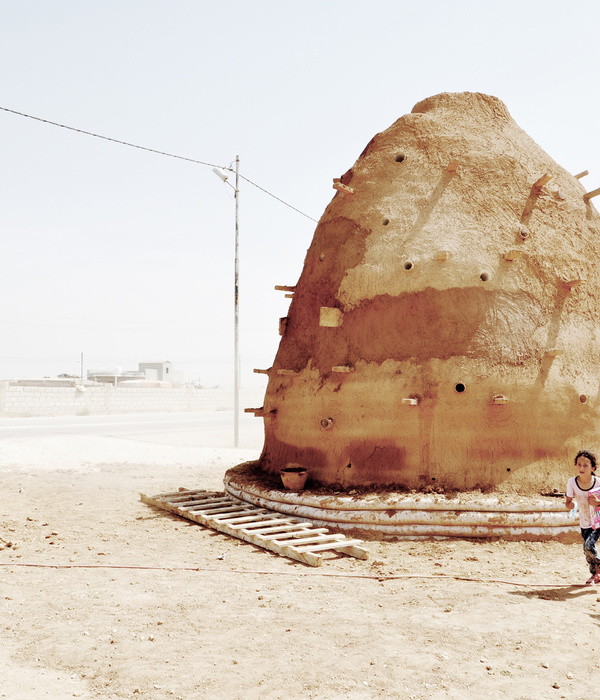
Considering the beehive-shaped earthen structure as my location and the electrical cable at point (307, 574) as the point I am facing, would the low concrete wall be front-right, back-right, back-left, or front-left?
back-right

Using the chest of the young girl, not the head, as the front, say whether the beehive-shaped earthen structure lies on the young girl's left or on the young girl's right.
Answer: on the young girl's right

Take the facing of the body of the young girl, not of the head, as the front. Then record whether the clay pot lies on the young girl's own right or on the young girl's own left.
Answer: on the young girl's own right

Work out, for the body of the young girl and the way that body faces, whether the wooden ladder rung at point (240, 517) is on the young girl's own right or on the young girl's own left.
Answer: on the young girl's own right

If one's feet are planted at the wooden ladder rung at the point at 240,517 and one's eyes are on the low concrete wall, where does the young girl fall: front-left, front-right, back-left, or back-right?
back-right

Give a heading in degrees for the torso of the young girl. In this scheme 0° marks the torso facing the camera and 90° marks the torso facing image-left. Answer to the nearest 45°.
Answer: approximately 45°

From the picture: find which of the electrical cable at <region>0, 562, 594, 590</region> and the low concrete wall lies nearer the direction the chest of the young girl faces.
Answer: the electrical cable
